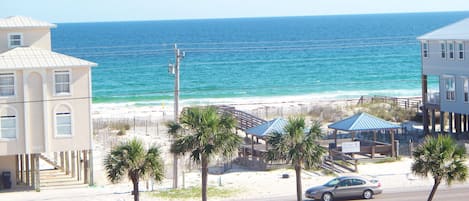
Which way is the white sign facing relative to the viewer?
toward the camera

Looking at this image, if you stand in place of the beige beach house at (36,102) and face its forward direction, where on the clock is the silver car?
The silver car is roughly at 10 o'clock from the beige beach house.

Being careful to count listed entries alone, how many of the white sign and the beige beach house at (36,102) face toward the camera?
2

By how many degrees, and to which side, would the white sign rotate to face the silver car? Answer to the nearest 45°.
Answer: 0° — it already faces it

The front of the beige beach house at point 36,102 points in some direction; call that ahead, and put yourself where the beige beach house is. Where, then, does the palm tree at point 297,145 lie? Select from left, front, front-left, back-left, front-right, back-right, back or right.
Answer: front-left

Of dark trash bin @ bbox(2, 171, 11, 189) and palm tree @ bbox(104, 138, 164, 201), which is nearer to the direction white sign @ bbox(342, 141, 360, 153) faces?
the palm tree

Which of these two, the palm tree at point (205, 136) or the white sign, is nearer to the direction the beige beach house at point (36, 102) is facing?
the palm tree

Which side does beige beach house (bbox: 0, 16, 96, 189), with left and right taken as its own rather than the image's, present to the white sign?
left

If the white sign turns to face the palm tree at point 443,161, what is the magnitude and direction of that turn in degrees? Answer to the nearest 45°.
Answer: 0° — it already faces it

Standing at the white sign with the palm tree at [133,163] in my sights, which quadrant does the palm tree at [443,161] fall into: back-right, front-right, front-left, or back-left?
front-left

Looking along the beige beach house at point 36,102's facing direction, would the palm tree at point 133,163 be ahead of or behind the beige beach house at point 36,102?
ahead

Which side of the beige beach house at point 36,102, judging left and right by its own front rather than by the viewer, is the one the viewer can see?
front
